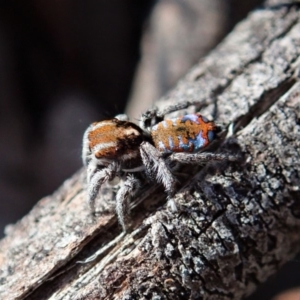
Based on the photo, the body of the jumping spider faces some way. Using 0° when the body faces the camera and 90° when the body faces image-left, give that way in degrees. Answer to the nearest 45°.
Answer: approximately 90°
